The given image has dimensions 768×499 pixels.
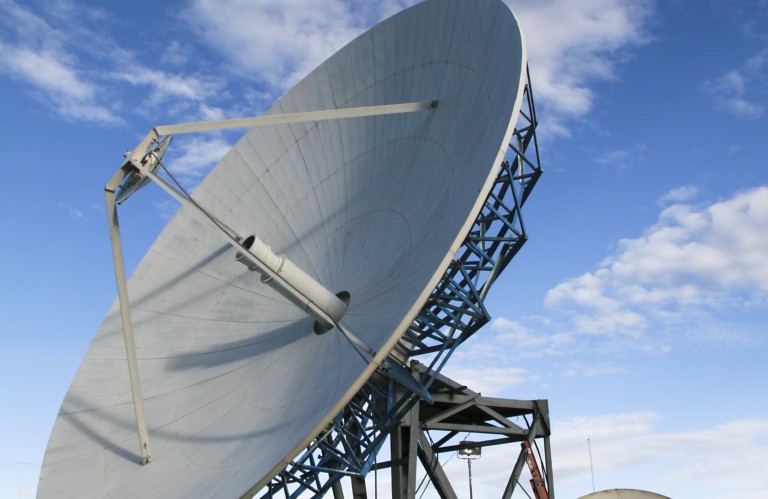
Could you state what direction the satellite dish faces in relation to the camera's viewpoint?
facing the viewer and to the left of the viewer
